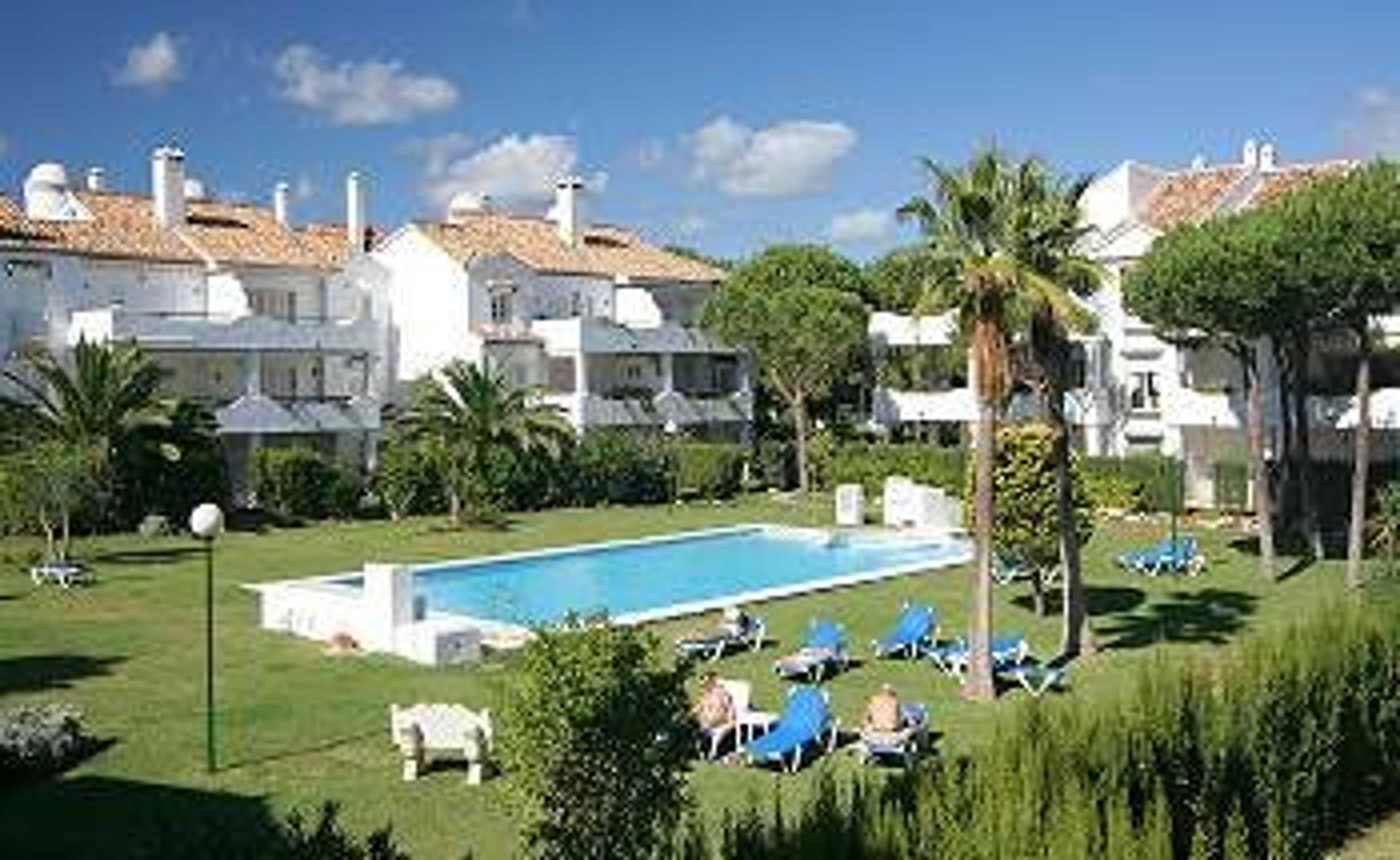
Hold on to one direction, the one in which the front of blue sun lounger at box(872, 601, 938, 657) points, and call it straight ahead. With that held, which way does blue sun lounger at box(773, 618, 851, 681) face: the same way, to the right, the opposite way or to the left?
the same way

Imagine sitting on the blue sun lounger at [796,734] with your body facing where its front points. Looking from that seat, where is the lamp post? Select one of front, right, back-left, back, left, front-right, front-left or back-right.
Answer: front-right

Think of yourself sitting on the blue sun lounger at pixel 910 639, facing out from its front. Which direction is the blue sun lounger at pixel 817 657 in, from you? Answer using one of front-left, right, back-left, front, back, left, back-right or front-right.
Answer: front

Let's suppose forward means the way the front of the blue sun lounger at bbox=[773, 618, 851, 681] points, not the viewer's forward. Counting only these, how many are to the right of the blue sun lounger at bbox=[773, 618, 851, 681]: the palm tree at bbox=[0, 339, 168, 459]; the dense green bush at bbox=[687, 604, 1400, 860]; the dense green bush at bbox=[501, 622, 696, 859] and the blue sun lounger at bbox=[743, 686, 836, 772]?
1

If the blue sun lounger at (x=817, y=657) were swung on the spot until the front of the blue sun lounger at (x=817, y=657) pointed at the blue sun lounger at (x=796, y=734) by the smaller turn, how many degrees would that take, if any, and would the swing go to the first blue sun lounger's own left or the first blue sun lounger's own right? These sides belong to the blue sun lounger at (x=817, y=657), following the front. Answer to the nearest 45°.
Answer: approximately 45° to the first blue sun lounger's own left

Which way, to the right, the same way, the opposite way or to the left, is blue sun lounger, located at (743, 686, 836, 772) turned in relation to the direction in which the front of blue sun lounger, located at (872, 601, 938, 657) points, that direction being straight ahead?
the same way

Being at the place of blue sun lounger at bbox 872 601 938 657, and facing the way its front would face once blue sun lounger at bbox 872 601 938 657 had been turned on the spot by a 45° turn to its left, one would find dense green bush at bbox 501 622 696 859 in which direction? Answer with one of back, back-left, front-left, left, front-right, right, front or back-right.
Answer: front

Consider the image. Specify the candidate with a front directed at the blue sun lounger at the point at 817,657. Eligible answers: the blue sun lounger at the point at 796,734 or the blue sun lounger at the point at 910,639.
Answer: the blue sun lounger at the point at 910,639

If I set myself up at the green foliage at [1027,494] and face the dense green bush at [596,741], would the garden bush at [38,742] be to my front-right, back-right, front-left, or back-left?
front-right

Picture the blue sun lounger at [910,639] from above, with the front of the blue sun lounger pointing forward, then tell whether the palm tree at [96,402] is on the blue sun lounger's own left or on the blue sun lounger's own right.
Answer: on the blue sun lounger's own right

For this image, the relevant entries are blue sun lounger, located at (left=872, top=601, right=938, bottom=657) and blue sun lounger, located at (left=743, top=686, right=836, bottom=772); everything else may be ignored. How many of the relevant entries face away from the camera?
0

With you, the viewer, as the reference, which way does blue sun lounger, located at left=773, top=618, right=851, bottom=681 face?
facing the viewer and to the left of the viewer

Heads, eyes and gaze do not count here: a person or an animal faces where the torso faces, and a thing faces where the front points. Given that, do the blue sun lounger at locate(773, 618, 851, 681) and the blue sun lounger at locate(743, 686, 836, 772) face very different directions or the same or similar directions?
same or similar directions

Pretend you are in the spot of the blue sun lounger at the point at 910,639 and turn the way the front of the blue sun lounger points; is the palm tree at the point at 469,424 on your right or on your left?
on your right
